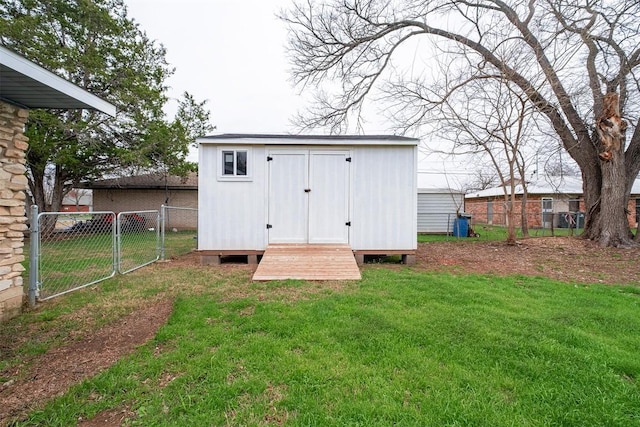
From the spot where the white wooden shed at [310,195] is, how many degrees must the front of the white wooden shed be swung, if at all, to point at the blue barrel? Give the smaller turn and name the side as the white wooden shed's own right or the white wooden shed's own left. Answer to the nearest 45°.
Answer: approximately 135° to the white wooden shed's own left

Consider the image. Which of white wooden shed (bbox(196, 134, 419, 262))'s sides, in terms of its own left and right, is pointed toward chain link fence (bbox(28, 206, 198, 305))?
right

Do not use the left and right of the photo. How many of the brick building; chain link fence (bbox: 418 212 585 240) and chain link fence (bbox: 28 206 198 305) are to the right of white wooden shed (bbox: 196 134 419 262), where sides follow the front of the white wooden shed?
1

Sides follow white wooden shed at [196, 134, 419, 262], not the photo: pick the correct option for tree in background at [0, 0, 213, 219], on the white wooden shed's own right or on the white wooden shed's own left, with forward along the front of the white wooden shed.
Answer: on the white wooden shed's own right

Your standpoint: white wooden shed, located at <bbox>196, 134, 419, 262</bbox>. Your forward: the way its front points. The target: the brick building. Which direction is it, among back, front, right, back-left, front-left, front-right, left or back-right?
back-left

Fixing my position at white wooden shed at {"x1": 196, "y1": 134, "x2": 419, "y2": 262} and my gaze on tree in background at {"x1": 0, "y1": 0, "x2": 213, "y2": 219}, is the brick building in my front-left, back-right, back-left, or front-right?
back-right

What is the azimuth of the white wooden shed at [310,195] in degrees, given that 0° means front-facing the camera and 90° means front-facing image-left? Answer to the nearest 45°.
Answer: approximately 0°

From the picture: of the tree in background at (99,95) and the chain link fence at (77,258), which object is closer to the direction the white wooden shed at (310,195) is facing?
the chain link fence
